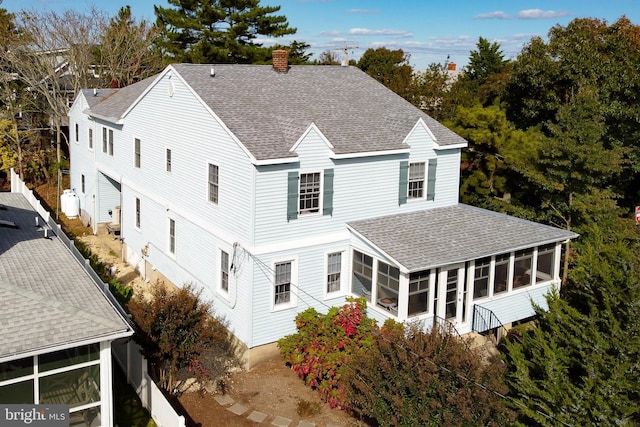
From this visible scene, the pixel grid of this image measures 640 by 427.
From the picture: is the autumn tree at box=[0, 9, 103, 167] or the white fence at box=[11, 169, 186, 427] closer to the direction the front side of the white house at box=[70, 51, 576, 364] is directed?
the white fence

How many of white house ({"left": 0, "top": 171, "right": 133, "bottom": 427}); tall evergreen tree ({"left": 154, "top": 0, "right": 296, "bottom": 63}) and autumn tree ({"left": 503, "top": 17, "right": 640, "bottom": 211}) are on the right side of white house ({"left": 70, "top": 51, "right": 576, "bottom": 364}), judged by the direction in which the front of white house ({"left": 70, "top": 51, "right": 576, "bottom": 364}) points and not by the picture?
1

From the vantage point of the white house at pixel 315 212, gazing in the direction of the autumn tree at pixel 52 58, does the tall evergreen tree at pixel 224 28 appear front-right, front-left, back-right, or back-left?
front-right

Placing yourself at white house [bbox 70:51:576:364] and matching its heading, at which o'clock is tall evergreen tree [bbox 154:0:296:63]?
The tall evergreen tree is roughly at 7 o'clock from the white house.

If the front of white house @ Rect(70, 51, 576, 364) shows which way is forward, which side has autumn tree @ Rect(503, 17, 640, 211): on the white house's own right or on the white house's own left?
on the white house's own left

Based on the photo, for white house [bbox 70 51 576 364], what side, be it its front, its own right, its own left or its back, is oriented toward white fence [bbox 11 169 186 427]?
right

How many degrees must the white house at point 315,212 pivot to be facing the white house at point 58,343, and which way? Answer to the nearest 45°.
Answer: approximately 90° to its right

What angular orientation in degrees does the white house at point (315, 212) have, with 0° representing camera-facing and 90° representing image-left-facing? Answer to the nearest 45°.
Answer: approximately 315°

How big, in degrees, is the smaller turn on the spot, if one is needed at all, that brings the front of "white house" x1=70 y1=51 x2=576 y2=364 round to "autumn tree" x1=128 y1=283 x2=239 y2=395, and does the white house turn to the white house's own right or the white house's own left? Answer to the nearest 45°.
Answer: approximately 90° to the white house's own right

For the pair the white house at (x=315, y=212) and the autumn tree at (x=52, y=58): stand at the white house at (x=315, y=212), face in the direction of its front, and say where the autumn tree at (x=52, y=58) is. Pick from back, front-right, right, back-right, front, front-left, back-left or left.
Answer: back

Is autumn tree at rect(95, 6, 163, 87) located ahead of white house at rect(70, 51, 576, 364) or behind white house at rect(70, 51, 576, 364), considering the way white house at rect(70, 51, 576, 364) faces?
behind
